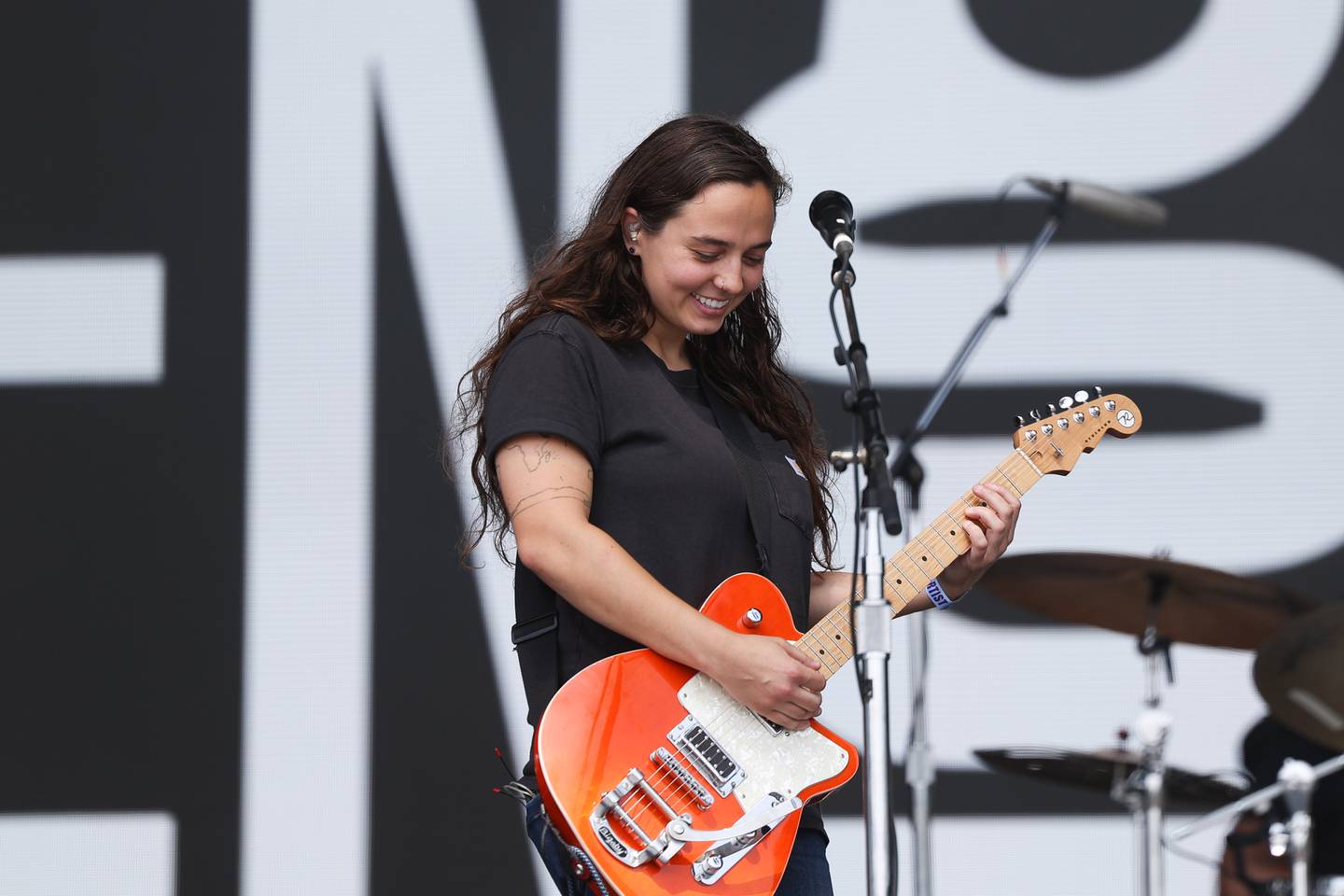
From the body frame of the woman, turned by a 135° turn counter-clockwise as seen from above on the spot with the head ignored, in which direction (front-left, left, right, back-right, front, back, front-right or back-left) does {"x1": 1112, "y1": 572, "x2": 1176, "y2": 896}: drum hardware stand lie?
front-right

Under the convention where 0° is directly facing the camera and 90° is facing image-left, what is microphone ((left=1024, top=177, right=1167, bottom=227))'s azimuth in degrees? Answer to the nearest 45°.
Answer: approximately 270°

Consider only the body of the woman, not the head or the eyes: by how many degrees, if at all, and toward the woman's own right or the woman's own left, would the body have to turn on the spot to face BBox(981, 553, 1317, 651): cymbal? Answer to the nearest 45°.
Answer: approximately 90° to the woman's own left

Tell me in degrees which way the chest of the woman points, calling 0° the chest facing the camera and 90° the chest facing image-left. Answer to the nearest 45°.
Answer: approximately 315°

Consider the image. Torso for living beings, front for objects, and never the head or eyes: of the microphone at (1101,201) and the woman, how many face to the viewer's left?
0

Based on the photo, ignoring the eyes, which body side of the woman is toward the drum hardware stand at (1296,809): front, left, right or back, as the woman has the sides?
left

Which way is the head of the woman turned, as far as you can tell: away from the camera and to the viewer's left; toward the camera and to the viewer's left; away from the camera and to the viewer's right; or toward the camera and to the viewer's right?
toward the camera and to the viewer's right

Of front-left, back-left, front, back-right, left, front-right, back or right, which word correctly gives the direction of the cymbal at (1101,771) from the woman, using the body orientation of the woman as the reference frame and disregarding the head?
left
